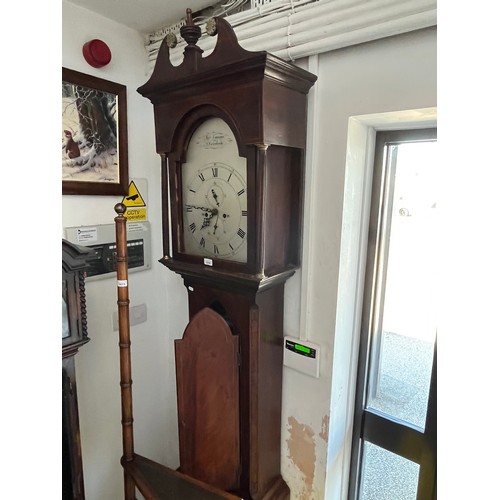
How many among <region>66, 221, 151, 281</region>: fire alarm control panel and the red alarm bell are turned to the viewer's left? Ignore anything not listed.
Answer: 0

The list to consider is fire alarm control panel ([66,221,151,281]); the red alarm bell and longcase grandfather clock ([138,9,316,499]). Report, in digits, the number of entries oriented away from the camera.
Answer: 0

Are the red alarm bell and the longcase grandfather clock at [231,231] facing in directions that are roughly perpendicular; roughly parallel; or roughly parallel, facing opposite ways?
roughly perpendicular

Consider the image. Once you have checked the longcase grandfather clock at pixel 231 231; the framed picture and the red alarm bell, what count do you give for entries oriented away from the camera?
0

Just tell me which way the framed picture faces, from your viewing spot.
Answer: facing the viewer and to the right of the viewer

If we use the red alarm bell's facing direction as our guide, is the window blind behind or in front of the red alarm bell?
in front

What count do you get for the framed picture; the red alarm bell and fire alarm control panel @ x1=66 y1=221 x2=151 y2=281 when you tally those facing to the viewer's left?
0

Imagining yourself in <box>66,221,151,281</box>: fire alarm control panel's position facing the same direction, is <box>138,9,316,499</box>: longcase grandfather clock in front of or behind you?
in front

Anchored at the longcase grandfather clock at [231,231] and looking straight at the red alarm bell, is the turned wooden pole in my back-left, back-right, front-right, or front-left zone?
front-left

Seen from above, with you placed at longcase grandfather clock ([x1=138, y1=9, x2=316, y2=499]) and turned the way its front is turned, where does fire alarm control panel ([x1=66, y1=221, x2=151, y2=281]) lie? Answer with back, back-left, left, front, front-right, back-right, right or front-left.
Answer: right

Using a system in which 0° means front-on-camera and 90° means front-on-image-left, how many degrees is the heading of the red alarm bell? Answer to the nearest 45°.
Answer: approximately 315°
